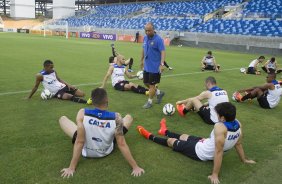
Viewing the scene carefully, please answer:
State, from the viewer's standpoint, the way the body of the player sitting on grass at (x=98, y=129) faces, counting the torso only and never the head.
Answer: away from the camera

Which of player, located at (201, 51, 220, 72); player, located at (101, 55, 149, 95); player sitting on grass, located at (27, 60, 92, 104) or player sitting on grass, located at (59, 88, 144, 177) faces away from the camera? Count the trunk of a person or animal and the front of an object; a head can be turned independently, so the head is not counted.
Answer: player sitting on grass, located at (59, 88, 144, 177)

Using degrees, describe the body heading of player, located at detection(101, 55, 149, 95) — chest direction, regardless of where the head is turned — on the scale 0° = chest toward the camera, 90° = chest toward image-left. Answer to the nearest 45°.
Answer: approximately 315°

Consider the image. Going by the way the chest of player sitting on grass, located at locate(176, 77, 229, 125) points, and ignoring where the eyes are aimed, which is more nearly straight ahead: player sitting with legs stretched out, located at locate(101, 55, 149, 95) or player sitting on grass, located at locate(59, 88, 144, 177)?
the player sitting with legs stretched out

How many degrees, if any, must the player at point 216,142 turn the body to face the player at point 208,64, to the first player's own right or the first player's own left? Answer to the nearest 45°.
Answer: approximately 45° to the first player's own right

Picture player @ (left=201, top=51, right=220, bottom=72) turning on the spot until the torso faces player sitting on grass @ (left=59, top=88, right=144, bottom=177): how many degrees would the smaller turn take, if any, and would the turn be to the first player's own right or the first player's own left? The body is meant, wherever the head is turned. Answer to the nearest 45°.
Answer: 0° — they already face them

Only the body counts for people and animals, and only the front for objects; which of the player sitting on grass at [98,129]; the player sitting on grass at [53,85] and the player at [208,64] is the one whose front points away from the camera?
the player sitting on grass at [98,129]
